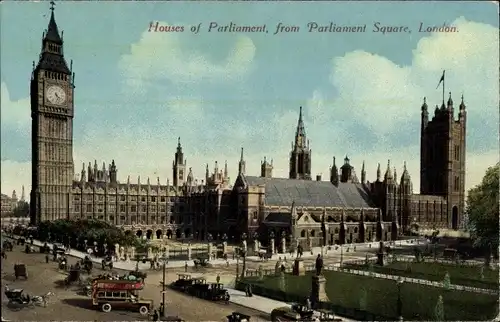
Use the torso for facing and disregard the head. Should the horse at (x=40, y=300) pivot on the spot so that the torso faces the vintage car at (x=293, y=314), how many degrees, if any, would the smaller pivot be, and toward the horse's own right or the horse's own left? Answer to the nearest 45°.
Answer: approximately 45° to the horse's own right

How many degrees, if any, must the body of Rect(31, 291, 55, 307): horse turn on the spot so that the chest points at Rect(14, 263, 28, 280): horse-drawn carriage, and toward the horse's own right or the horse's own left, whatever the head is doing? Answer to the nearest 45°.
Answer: approximately 90° to the horse's own left

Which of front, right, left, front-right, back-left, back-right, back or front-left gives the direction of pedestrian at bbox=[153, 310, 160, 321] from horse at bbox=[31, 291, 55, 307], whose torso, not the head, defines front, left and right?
front-right

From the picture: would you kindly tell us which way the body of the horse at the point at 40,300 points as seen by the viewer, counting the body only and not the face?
to the viewer's right
